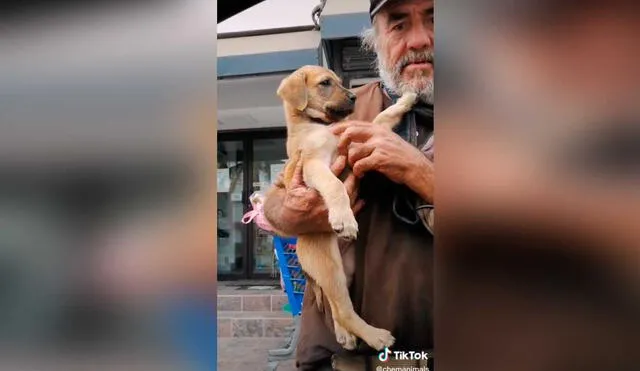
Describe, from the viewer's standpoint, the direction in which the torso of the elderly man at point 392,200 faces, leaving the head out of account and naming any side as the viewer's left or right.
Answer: facing the viewer

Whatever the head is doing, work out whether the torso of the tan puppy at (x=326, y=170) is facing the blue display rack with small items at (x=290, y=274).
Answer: no

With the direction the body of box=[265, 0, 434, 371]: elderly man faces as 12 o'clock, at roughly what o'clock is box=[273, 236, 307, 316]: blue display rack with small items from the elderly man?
The blue display rack with small items is roughly at 5 o'clock from the elderly man.
